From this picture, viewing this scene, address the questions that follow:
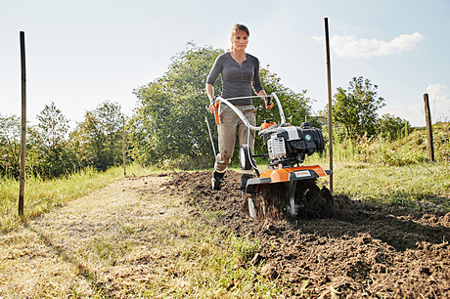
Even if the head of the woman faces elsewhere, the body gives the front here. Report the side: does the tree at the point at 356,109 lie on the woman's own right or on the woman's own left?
on the woman's own left

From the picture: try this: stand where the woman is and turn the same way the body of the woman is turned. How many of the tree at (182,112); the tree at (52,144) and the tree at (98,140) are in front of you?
0

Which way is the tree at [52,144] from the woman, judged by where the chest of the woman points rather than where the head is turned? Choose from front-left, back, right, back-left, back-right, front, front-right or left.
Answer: back

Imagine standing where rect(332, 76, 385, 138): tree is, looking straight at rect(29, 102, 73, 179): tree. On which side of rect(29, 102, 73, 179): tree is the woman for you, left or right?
left

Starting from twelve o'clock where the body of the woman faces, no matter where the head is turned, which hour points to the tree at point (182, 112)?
The tree is roughly at 7 o'clock from the woman.

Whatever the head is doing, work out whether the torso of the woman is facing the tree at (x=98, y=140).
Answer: no

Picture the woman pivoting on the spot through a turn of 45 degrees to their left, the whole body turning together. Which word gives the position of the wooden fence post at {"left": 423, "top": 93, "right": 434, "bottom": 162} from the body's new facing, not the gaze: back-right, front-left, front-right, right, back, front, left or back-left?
front-left

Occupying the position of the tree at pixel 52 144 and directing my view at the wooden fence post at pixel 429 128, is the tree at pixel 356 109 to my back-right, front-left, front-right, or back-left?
front-left

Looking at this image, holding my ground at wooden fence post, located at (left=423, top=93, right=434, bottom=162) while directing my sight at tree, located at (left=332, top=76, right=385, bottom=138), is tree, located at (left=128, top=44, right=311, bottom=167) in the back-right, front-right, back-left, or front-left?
front-left

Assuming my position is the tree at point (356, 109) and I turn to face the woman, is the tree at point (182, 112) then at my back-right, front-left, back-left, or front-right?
front-right

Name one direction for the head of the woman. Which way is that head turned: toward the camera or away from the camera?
toward the camera

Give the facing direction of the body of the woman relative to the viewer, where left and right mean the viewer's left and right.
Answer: facing the viewer and to the right of the viewer
